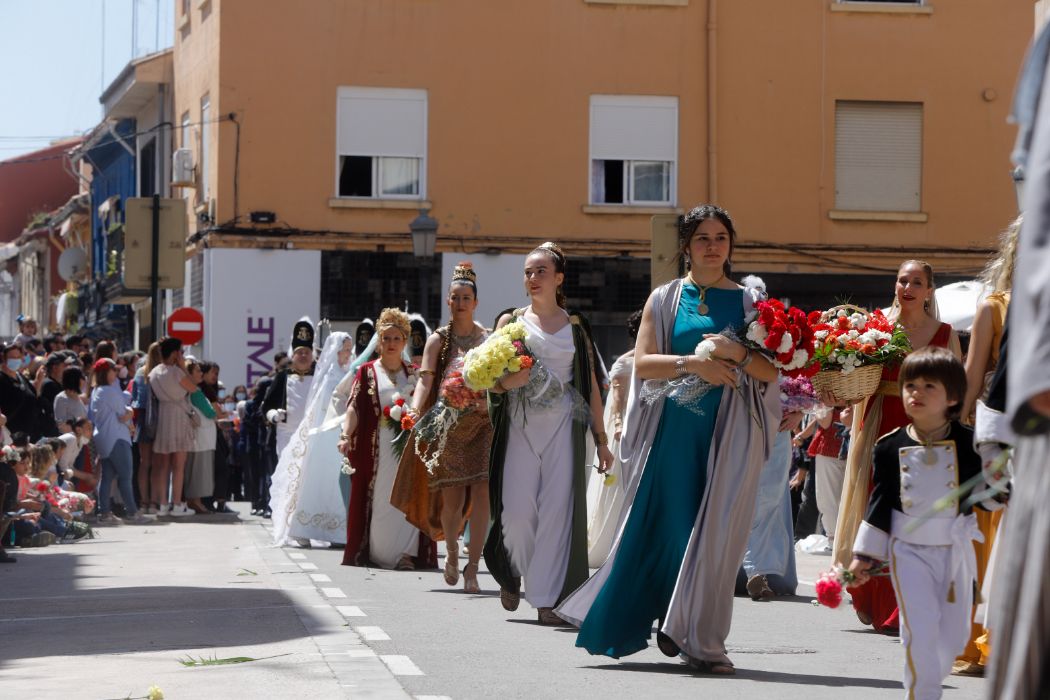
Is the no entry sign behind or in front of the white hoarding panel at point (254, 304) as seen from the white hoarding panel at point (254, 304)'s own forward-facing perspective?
in front

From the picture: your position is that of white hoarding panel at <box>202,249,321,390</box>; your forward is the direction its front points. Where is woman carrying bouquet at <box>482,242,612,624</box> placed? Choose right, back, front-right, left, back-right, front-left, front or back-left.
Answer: front

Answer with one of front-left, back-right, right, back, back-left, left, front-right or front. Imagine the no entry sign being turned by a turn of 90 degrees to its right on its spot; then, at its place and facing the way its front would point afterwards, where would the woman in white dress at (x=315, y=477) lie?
left

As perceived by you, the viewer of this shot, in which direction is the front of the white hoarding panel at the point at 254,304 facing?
facing the viewer

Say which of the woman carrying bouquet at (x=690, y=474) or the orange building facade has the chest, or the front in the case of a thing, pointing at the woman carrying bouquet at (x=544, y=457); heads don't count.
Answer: the orange building facade

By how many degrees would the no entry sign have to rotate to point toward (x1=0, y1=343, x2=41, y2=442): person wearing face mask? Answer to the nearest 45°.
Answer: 0° — it already faces them

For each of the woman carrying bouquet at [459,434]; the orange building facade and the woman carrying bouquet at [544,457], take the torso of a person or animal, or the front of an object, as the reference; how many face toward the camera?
3

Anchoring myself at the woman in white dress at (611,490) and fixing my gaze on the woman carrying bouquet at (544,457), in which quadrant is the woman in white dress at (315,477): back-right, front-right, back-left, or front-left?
back-right

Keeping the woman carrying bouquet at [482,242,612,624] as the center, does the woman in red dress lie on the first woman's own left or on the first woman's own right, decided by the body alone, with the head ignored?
on the first woman's own left

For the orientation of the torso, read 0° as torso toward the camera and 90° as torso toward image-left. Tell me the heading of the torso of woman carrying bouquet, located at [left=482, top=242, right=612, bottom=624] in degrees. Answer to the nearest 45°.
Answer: approximately 0°

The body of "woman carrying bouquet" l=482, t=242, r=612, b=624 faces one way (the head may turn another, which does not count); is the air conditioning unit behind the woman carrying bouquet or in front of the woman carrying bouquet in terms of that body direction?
behind

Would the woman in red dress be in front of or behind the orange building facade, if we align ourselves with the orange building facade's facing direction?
in front
